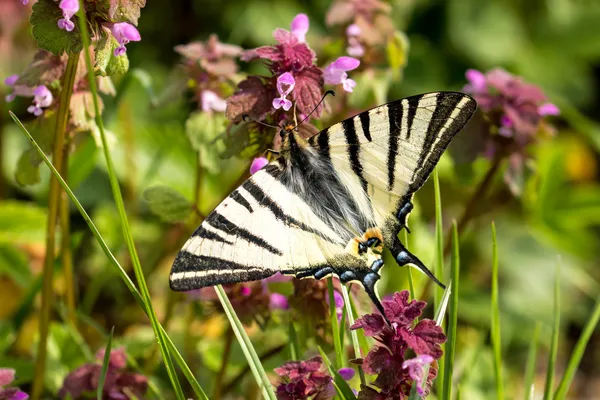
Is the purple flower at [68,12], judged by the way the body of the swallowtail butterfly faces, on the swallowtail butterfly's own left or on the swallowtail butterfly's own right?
on the swallowtail butterfly's own left

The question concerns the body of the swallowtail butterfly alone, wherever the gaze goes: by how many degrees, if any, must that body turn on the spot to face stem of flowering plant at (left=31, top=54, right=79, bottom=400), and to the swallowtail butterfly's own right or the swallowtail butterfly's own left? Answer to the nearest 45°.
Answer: approximately 45° to the swallowtail butterfly's own left

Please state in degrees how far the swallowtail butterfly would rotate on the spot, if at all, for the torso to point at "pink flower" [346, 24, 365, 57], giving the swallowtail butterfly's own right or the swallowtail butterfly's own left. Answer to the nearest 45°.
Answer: approximately 45° to the swallowtail butterfly's own right

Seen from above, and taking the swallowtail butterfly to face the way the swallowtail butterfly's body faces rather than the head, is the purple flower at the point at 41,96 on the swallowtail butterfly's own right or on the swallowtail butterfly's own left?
on the swallowtail butterfly's own left

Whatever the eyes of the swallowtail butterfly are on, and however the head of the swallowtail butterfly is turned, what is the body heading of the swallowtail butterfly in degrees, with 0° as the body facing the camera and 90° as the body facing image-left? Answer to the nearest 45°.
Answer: approximately 135°
